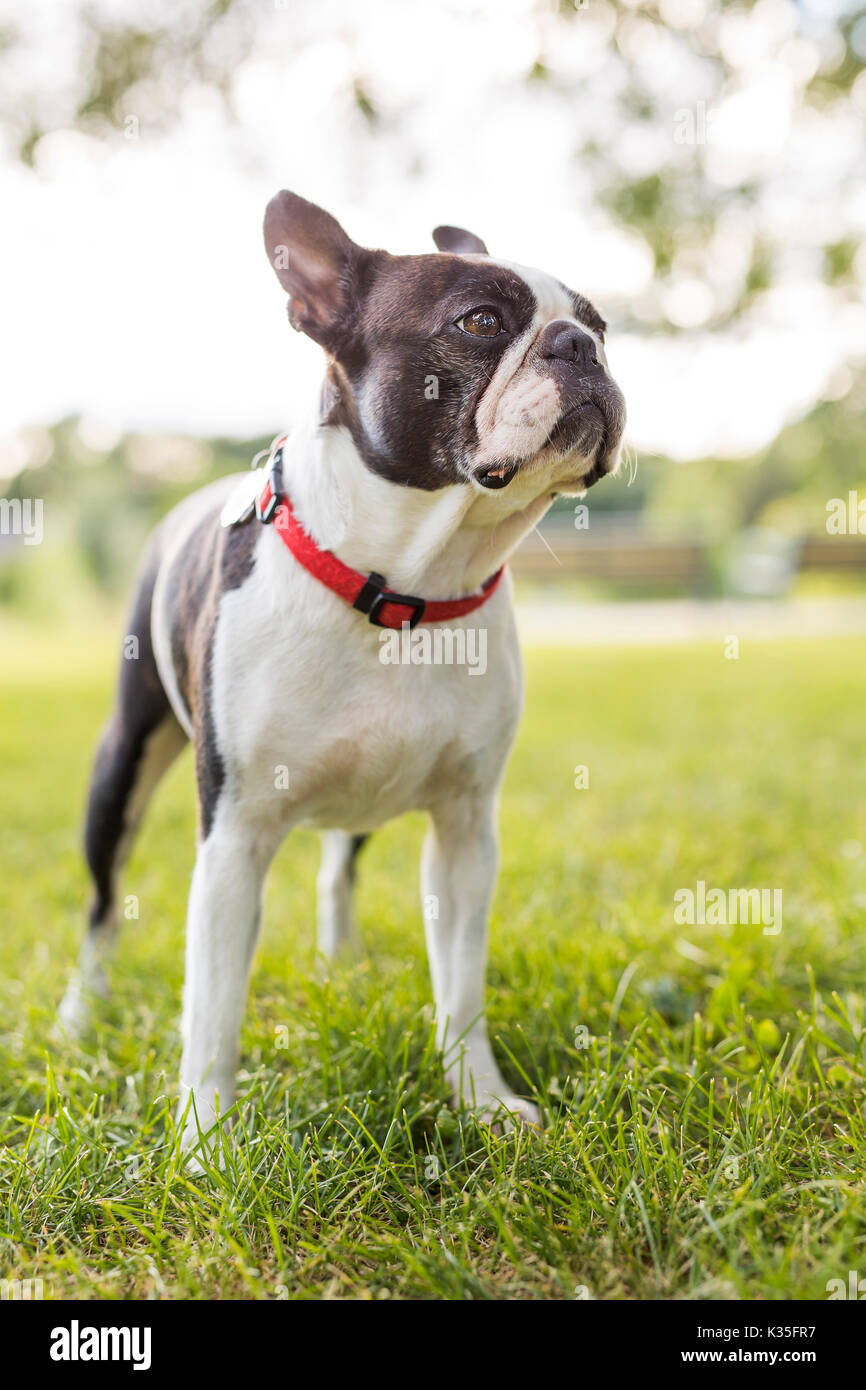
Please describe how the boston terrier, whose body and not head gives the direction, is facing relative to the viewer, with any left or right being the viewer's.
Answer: facing the viewer and to the right of the viewer
